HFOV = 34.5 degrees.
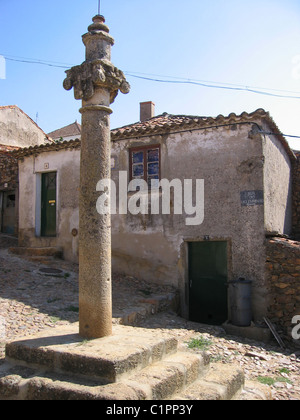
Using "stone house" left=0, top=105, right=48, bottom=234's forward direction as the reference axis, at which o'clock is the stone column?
The stone column is roughly at 12 o'clock from the stone house.

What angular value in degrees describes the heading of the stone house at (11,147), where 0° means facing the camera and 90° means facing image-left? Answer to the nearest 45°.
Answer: approximately 0°

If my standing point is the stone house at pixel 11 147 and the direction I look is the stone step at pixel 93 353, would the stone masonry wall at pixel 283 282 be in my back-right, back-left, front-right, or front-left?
front-left

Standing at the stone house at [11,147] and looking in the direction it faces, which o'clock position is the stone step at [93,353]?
The stone step is roughly at 12 o'clock from the stone house.

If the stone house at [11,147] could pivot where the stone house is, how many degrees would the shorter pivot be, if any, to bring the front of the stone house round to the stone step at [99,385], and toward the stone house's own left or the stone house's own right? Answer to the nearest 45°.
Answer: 0° — it already faces it

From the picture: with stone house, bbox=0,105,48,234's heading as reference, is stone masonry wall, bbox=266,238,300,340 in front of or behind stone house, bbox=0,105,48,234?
in front

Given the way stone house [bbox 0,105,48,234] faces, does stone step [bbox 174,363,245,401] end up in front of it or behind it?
in front

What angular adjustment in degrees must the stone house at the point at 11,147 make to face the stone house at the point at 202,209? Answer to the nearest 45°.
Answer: approximately 45° to its left

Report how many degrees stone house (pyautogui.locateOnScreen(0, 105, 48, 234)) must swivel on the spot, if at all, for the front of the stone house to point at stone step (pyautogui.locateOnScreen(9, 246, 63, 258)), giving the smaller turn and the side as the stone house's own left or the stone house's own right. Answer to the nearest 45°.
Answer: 0° — it already faces it

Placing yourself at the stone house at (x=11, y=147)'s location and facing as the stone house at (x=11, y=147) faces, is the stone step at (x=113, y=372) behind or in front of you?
in front

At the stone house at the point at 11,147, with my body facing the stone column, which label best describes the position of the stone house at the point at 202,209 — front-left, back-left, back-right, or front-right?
front-left
